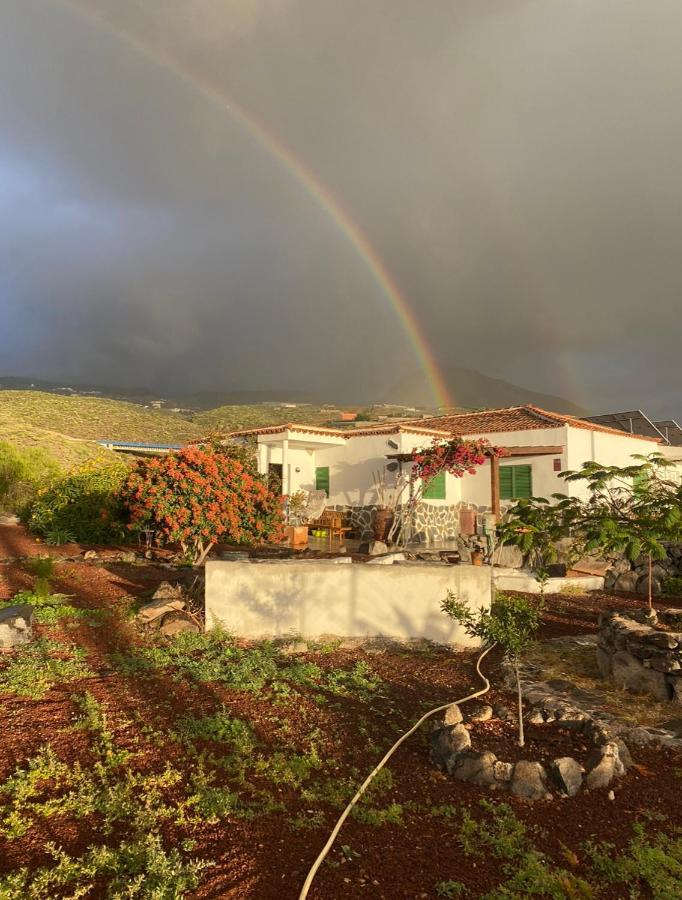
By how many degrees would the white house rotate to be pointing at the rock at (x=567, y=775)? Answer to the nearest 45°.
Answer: approximately 45° to its left

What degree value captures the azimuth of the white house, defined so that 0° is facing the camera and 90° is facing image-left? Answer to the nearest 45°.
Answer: approximately 45°

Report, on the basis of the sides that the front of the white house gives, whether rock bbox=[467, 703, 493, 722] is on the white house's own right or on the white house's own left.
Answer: on the white house's own left

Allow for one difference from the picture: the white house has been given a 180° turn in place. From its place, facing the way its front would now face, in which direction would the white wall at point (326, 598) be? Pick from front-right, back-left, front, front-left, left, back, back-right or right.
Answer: back-right

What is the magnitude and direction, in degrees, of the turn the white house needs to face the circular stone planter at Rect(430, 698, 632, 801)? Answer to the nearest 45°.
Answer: approximately 45° to its left

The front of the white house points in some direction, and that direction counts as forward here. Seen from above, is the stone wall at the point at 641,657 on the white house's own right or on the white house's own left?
on the white house's own left

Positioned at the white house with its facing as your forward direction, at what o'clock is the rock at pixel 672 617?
The rock is roughly at 10 o'clock from the white house.

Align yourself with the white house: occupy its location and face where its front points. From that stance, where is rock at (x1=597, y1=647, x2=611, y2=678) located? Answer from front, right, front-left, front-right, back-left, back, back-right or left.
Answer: front-left

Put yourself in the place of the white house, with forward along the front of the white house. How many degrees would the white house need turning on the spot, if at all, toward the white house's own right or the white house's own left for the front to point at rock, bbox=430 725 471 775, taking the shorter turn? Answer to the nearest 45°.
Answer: approximately 45° to the white house's own left
